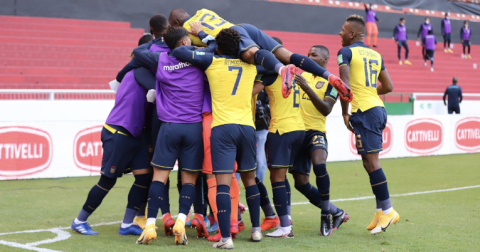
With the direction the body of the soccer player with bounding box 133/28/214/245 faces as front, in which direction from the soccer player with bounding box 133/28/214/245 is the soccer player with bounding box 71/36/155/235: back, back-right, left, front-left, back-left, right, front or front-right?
front-left

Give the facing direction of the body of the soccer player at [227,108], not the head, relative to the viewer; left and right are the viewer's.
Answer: facing away from the viewer

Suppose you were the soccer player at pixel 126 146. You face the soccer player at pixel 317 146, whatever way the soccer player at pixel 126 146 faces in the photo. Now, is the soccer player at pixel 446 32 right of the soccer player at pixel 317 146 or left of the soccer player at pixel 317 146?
left

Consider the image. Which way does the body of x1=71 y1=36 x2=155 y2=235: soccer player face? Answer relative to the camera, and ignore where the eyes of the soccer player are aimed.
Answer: to the viewer's right

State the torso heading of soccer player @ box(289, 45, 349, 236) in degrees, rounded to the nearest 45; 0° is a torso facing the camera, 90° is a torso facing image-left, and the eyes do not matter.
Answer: approximately 45°

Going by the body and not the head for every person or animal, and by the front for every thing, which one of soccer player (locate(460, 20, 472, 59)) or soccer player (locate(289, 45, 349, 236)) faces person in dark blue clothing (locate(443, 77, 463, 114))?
soccer player (locate(460, 20, 472, 59))

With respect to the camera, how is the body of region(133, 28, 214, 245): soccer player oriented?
away from the camera

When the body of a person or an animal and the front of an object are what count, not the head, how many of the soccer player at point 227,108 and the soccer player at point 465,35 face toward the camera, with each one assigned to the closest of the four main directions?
1
